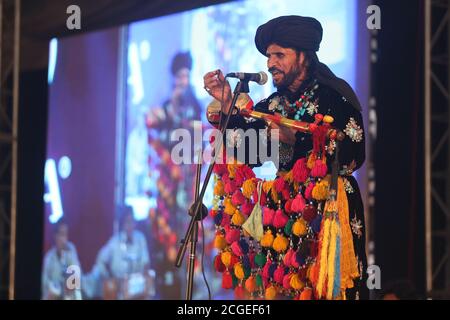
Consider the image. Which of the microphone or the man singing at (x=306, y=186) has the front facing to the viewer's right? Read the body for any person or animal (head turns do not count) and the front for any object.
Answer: the microphone

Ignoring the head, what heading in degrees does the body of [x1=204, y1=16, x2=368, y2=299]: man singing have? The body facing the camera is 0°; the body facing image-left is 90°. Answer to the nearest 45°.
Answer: approximately 45°

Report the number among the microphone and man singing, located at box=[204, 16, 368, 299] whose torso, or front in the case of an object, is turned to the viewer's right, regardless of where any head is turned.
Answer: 1

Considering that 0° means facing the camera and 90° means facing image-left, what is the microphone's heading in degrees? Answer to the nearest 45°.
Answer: approximately 270°
